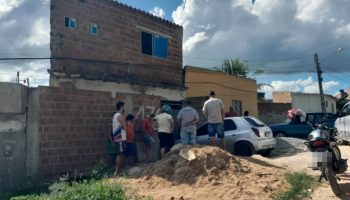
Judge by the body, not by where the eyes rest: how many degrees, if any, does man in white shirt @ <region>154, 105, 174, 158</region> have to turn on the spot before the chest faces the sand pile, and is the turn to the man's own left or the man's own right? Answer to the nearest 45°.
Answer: approximately 180°

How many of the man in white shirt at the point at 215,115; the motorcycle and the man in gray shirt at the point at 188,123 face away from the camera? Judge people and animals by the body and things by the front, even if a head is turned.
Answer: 3

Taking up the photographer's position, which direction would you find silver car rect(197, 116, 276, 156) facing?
facing away from the viewer and to the left of the viewer

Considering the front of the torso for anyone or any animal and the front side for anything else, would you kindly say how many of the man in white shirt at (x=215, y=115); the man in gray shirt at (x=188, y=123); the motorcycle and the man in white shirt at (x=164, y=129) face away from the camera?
4

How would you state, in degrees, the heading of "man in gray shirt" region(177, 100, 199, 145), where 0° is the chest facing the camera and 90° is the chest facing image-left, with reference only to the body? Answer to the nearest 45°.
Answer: approximately 180°

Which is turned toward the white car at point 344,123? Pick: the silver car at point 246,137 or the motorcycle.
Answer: the motorcycle

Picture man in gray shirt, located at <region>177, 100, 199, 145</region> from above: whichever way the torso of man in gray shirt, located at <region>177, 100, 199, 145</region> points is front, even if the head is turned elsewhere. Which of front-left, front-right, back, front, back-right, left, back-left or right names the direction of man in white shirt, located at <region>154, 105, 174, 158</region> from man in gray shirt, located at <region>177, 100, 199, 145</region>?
left

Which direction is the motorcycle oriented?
away from the camera

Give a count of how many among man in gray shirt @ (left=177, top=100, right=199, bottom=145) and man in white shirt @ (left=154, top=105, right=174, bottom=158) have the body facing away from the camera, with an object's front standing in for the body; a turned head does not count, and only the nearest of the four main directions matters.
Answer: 2

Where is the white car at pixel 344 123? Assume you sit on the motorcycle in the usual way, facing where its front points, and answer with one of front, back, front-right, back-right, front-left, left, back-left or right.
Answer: front

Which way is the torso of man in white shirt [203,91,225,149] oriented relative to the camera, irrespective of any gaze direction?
away from the camera

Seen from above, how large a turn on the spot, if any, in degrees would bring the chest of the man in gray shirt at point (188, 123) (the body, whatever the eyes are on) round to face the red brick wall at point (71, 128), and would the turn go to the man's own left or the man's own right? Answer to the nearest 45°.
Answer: approximately 90° to the man's own left

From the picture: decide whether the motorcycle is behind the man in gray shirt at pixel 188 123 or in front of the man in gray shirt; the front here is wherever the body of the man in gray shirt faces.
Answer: behind

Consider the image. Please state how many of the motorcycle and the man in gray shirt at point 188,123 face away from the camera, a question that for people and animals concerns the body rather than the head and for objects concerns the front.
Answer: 2

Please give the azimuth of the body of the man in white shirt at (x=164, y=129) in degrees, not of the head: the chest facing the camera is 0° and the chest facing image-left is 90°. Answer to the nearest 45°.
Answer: approximately 180°

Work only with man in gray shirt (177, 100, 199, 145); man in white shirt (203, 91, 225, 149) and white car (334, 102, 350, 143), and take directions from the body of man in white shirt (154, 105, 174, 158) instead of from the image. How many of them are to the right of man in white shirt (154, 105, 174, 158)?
3
